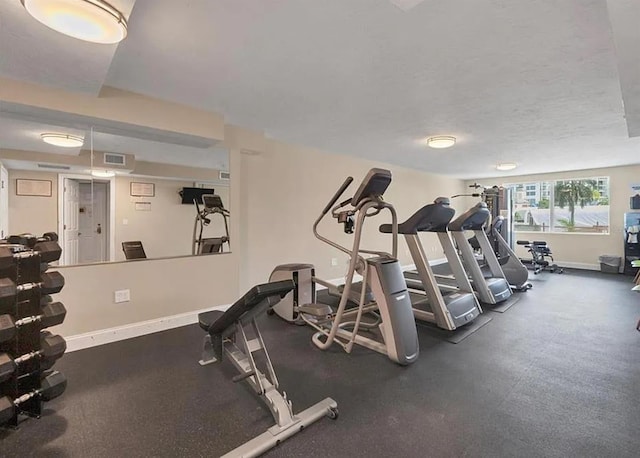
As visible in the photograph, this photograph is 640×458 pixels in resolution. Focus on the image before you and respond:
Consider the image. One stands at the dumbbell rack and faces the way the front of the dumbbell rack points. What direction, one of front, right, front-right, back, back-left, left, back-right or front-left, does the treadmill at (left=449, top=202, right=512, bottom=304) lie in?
front-left

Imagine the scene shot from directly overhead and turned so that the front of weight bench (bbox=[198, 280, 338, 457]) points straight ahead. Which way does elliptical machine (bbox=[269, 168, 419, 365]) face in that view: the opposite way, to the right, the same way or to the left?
the opposite way
